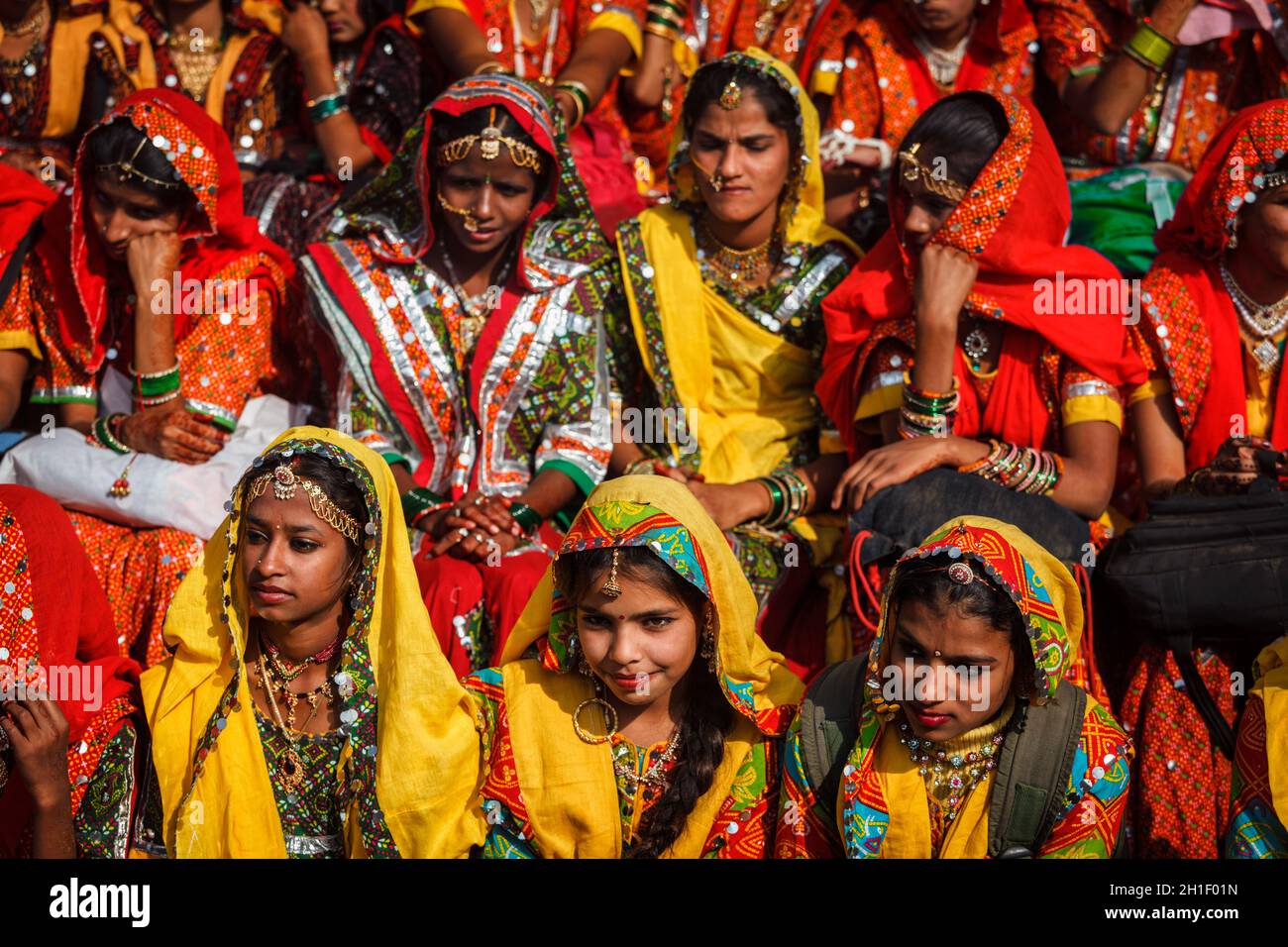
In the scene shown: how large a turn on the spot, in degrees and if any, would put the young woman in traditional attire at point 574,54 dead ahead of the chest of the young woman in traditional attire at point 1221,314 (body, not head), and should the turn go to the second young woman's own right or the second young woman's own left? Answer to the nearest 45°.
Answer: approximately 135° to the second young woman's own right

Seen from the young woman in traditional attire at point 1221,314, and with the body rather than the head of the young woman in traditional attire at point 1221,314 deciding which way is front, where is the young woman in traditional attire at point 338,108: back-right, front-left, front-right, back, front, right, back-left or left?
back-right

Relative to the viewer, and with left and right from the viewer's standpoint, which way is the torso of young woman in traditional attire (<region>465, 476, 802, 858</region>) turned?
facing the viewer

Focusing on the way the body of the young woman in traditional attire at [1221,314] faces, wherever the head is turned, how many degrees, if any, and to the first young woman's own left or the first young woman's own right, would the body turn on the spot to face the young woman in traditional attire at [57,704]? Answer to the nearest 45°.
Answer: approximately 90° to the first young woman's own right

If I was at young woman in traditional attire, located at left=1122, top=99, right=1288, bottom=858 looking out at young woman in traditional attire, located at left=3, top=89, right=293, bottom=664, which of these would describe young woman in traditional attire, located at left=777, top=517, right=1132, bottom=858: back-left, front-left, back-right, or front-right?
front-left

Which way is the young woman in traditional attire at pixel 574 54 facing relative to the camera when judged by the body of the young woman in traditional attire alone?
toward the camera

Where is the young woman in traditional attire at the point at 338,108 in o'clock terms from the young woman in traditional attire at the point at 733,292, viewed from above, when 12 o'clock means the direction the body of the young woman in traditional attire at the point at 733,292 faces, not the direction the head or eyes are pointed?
the young woman in traditional attire at the point at 338,108 is roughly at 4 o'clock from the young woman in traditional attire at the point at 733,292.

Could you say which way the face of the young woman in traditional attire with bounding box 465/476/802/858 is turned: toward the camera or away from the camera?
toward the camera

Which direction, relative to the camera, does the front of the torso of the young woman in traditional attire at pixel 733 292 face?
toward the camera

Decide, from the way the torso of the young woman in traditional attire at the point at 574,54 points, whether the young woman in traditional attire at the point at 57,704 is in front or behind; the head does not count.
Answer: in front

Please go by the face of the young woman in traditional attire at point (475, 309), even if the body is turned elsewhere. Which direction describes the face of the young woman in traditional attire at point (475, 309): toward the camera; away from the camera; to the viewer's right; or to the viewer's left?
toward the camera

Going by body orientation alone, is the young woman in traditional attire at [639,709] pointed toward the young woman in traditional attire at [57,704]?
no

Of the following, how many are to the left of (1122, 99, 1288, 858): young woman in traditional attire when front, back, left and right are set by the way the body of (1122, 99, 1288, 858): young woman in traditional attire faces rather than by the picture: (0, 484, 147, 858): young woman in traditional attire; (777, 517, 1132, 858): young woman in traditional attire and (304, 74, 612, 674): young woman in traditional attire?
0

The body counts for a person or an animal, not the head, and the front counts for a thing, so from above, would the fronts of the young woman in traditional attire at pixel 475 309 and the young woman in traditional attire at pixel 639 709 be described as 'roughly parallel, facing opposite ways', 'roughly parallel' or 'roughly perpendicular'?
roughly parallel

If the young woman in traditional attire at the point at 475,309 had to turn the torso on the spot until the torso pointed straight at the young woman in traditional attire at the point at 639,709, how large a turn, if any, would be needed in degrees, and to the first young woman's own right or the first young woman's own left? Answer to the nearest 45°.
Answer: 0° — they already face them
